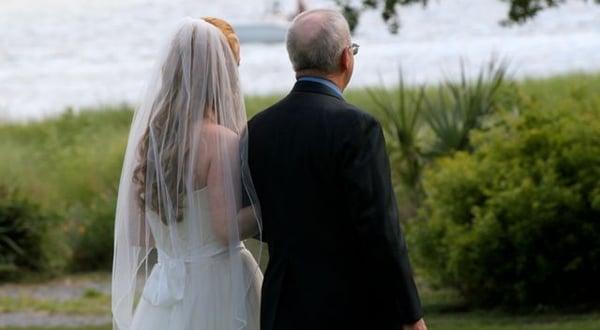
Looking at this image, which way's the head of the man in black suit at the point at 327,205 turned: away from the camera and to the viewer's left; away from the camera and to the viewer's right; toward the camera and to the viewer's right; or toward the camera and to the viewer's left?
away from the camera and to the viewer's right

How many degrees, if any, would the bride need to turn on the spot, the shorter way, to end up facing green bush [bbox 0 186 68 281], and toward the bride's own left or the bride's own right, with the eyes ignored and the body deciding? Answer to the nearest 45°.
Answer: approximately 45° to the bride's own left

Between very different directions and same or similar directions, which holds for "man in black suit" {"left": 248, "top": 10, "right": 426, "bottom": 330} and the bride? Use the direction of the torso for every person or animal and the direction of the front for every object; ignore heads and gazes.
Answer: same or similar directions

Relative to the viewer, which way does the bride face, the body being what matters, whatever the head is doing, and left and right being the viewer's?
facing away from the viewer and to the right of the viewer

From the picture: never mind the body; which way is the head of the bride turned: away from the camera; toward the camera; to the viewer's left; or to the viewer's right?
away from the camera

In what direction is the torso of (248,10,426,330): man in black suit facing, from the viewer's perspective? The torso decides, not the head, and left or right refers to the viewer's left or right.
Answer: facing away from the viewer and to the right of the viewer

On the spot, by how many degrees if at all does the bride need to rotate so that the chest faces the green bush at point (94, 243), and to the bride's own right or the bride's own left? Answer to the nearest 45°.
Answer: approximately 45° to the bride's own left

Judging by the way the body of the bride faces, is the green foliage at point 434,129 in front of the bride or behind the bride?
in front

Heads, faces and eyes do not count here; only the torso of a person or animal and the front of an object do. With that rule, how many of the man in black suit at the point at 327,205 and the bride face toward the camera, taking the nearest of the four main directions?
0
